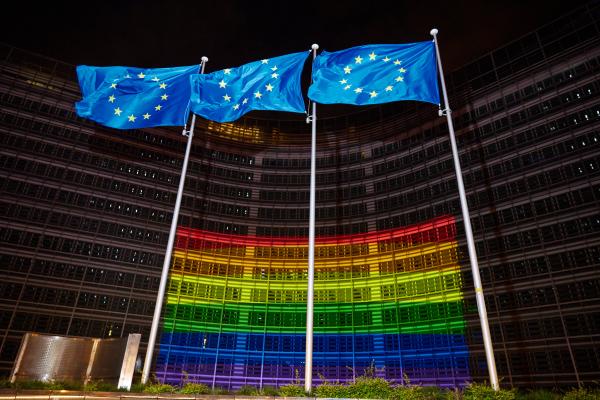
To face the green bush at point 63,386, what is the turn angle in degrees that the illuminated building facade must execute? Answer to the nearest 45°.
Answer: approximately 45° to its right

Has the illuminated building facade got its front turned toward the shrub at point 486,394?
yes

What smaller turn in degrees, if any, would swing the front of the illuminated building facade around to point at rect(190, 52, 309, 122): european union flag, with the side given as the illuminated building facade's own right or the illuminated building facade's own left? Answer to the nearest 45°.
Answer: approximately 45° to the illuminated building facade's own right

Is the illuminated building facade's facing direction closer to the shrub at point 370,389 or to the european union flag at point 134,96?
the shrub

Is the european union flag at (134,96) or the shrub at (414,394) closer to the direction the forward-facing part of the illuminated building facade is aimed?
the shrub

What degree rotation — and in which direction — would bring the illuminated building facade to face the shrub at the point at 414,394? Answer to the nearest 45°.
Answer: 0° — it already faces it

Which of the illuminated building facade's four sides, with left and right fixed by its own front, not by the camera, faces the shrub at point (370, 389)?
front

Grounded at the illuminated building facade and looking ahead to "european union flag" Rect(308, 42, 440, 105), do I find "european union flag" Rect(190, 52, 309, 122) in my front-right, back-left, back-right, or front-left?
front-right

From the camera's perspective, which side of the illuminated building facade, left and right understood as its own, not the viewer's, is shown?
front

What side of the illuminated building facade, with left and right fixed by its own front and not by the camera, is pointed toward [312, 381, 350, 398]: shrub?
front

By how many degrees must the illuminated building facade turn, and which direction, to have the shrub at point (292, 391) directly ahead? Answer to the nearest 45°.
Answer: approximately 45° to its right

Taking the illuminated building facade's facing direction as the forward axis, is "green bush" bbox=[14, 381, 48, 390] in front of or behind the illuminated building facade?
in front
